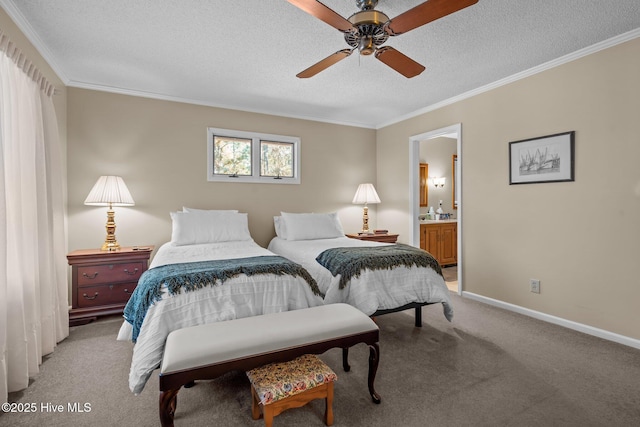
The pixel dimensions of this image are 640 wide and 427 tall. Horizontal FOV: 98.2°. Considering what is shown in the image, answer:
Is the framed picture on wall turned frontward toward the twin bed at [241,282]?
yes

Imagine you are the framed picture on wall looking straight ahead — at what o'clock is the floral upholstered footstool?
The floral upholstered footstool is roughly at 11 o'clock from the framed picture on wall.

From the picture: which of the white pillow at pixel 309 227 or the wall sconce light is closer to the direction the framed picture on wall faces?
the white pillow

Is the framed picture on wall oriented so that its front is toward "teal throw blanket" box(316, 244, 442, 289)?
yes

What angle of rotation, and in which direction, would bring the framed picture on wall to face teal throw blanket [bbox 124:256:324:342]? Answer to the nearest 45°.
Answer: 0° — it already faces it

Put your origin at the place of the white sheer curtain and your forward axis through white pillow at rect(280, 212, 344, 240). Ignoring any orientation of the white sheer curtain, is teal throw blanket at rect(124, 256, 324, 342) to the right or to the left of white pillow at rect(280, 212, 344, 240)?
right

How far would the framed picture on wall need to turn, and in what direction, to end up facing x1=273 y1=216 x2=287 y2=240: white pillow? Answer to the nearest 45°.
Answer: approximately 45° to its right

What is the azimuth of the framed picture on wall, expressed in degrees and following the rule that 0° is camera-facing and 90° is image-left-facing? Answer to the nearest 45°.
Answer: approximately 45°
